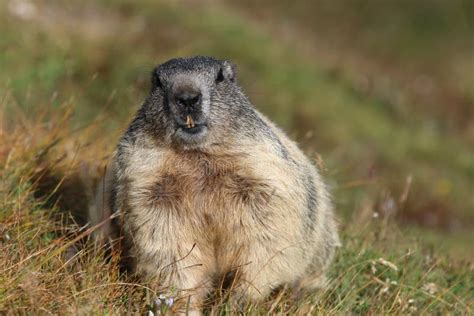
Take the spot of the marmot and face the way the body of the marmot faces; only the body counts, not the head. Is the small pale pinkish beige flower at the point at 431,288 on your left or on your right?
on your left

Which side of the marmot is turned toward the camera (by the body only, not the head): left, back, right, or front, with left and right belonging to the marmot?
front

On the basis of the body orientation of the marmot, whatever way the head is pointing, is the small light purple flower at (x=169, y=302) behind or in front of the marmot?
in front
